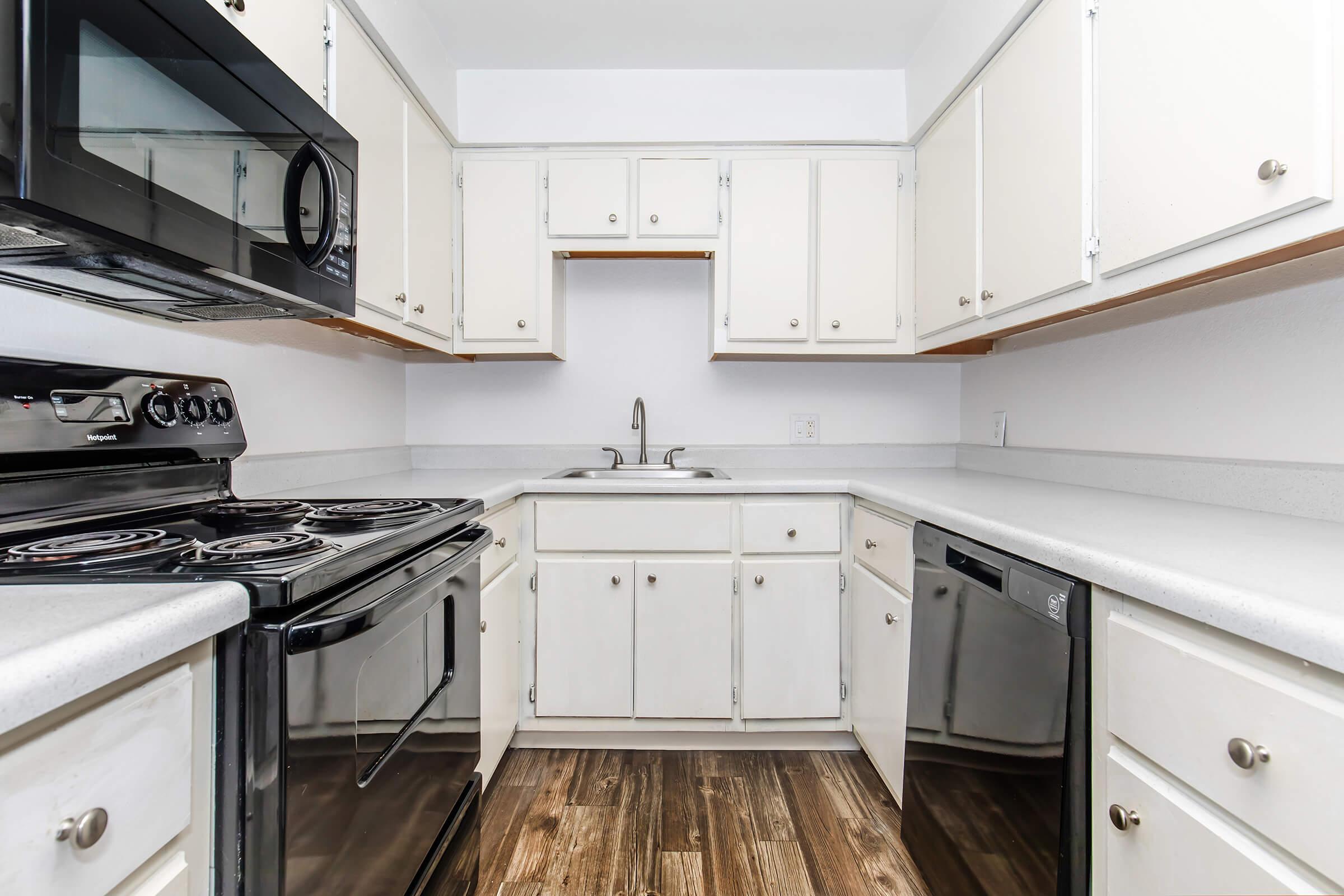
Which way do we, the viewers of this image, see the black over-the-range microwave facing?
facing the viewer and to the right of the viewer

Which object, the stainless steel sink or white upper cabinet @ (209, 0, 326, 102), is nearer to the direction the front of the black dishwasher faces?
the white upper cabinet

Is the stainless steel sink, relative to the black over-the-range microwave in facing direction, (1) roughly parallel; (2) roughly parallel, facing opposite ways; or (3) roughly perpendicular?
roughly perpendicular

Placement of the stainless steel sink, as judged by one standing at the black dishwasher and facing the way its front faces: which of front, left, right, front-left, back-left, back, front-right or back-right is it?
right

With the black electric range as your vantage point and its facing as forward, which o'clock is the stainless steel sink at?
The stainless steel sink is roughly at 9 o'clock from the black electric range.

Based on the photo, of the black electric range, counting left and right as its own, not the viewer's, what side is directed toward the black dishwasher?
front

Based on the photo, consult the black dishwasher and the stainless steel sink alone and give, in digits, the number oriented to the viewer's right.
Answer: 0

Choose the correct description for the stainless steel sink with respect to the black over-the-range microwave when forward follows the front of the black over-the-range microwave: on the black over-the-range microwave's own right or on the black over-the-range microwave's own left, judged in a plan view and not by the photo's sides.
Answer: on the black over-the-range microwave's own left

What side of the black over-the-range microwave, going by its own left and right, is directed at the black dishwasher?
front
